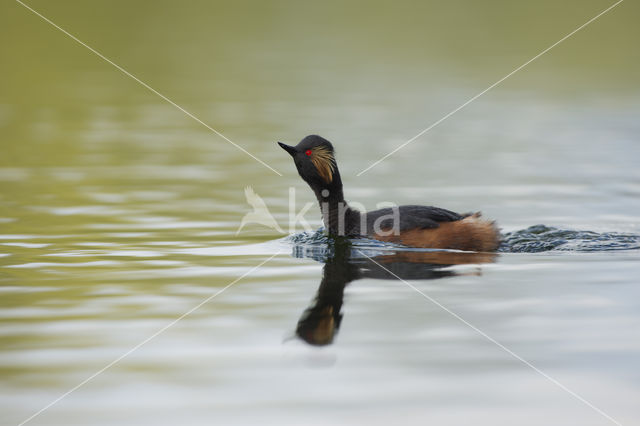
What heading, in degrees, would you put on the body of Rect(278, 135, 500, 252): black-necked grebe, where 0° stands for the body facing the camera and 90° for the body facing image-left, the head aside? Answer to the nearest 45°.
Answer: approximately 90°
